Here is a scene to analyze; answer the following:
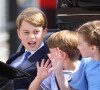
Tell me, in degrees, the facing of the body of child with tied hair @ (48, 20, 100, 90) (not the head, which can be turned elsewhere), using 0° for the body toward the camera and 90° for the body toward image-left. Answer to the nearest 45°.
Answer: approximately 90°

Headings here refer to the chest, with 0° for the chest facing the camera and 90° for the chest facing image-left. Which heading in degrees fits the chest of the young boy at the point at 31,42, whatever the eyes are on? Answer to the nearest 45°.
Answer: approximately 45°
